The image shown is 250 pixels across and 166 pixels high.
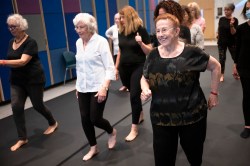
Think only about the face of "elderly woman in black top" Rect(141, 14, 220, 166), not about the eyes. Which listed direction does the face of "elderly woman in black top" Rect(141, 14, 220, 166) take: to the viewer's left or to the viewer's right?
to the viewer's left

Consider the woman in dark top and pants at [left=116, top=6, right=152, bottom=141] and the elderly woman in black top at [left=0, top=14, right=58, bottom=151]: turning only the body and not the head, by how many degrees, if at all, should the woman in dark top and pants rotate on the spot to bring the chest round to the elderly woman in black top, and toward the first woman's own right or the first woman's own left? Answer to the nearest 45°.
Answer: approximately 45° to the first woman's own right

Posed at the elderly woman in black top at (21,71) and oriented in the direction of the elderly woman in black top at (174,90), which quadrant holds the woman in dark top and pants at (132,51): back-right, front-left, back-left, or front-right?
front-left

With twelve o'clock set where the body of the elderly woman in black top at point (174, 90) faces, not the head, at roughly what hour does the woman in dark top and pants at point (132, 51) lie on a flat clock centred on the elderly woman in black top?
The woman in dark top and pants is roughly at 4 o'clock from the elderly woman in black top.

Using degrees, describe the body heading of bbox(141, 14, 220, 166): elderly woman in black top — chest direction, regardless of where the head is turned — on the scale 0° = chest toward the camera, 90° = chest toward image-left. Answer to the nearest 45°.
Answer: approximately 45°

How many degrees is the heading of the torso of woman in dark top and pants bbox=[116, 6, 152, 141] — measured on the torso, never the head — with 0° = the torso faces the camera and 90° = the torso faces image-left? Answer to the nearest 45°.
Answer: approximately 45°

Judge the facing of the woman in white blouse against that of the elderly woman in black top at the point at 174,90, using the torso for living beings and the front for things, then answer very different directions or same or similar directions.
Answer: same or similar directions

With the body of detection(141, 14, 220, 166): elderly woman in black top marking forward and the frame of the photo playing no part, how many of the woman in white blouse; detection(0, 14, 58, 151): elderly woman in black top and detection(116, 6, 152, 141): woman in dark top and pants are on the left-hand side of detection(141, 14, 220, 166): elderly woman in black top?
0

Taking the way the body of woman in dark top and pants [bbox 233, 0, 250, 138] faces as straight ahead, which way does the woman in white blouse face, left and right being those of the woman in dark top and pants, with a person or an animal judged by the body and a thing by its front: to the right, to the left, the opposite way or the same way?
the same way

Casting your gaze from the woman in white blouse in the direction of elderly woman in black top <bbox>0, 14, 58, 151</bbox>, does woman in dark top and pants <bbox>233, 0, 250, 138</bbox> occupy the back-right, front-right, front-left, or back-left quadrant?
back-right

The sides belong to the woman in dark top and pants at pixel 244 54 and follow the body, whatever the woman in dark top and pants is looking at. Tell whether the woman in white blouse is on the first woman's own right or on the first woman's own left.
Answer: on the first woman's own right

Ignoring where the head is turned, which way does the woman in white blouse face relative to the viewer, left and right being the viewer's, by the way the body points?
facing the viewer and to the left of the viewer

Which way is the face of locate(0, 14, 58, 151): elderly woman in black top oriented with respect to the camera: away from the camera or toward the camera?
toward the camera

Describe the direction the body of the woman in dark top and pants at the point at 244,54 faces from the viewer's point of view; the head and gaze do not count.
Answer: toward the camera

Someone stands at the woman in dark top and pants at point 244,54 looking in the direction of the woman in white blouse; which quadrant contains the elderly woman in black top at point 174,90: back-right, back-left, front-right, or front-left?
front-left

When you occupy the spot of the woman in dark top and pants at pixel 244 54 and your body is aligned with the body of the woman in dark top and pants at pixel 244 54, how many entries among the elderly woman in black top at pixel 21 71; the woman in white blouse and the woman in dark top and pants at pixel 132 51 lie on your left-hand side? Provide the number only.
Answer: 0
